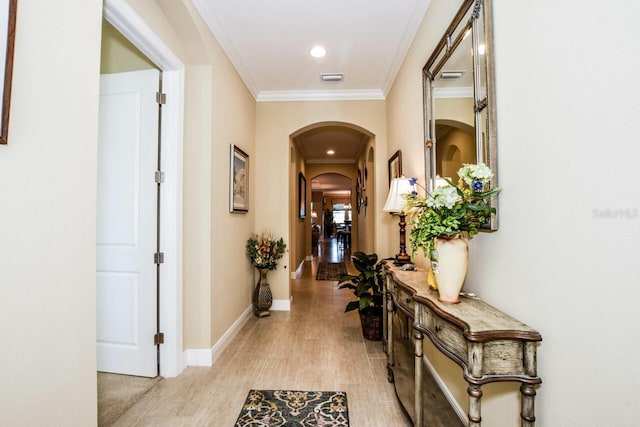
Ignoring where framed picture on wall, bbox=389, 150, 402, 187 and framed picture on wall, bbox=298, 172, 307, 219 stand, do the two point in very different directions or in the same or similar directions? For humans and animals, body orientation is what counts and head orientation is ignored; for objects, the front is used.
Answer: very different directions

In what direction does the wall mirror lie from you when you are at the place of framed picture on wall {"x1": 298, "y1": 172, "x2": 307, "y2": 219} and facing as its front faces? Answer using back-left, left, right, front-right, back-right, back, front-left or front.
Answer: right

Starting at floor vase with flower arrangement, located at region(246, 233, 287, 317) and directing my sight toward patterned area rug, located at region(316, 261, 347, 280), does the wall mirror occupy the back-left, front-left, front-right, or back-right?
back-right

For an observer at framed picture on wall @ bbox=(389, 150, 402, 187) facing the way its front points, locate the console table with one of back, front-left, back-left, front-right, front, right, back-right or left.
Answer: left

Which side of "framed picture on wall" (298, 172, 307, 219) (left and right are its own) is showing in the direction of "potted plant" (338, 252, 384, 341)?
right

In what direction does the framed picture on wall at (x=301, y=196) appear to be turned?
to the viewer's right

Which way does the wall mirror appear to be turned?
to the viewer's left

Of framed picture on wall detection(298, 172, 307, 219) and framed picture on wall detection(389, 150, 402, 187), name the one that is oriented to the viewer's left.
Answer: framed picture on wall detection(389, 150, 402, 187)

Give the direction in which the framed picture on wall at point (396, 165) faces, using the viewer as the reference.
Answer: facing to the left of the viewer

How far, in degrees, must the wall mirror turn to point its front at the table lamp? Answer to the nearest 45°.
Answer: approximately 45° to its right

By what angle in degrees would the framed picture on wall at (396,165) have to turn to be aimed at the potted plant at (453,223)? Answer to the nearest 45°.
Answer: approximately 90° to its left

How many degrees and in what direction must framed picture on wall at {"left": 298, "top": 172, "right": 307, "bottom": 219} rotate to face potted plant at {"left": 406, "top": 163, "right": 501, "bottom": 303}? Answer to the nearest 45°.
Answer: approximately 90° to its right
